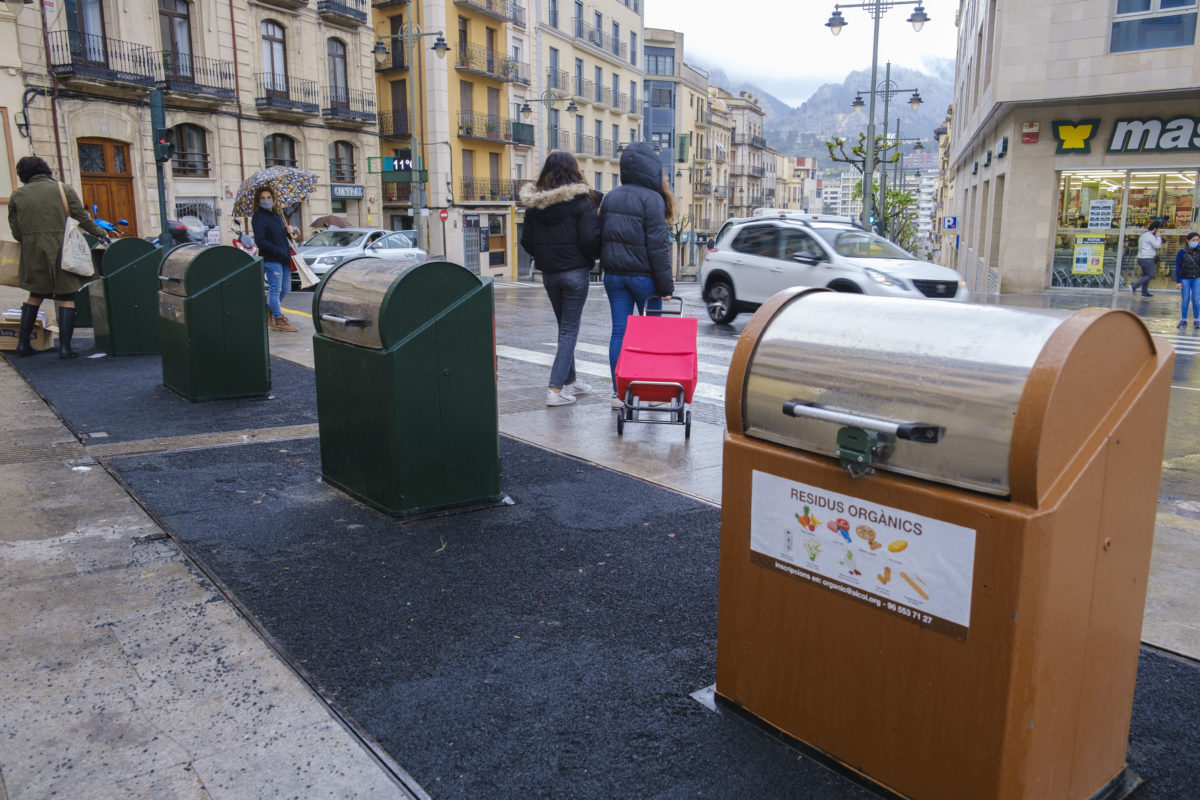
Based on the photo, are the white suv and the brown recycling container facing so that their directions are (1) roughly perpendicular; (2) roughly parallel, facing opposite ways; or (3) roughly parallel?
roughly perpendicular

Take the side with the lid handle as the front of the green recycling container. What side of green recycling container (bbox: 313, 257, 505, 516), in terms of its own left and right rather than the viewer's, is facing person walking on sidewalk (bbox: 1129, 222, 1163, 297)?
back

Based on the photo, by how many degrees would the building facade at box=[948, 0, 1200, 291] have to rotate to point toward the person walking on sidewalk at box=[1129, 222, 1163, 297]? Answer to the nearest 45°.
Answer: approximately 45° to its left

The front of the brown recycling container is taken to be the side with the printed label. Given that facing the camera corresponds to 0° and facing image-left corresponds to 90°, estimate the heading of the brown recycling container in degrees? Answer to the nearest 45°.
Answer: approximately 45°

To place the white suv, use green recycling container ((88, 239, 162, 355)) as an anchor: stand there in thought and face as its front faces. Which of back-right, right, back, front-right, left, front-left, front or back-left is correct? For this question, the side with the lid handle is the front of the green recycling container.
back

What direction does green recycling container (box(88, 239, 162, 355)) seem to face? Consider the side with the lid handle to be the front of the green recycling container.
to the viewer's left

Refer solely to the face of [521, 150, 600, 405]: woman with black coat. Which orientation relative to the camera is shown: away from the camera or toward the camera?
away from the camera

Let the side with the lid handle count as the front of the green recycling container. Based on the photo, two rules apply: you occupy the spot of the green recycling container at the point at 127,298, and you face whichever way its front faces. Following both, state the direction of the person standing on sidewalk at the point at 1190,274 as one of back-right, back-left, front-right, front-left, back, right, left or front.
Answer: back

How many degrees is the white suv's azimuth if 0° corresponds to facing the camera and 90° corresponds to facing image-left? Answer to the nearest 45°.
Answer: approximately 315°
